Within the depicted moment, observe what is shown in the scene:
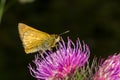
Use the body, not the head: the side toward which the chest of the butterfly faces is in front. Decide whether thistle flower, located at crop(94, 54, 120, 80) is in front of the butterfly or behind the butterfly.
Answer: in front

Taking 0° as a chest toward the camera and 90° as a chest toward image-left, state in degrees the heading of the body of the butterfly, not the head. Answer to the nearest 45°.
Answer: approximately 270°
